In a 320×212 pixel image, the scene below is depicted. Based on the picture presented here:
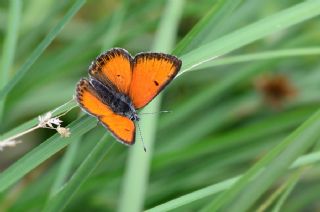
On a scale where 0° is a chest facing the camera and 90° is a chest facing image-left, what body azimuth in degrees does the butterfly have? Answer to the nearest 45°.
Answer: approximately 315°
